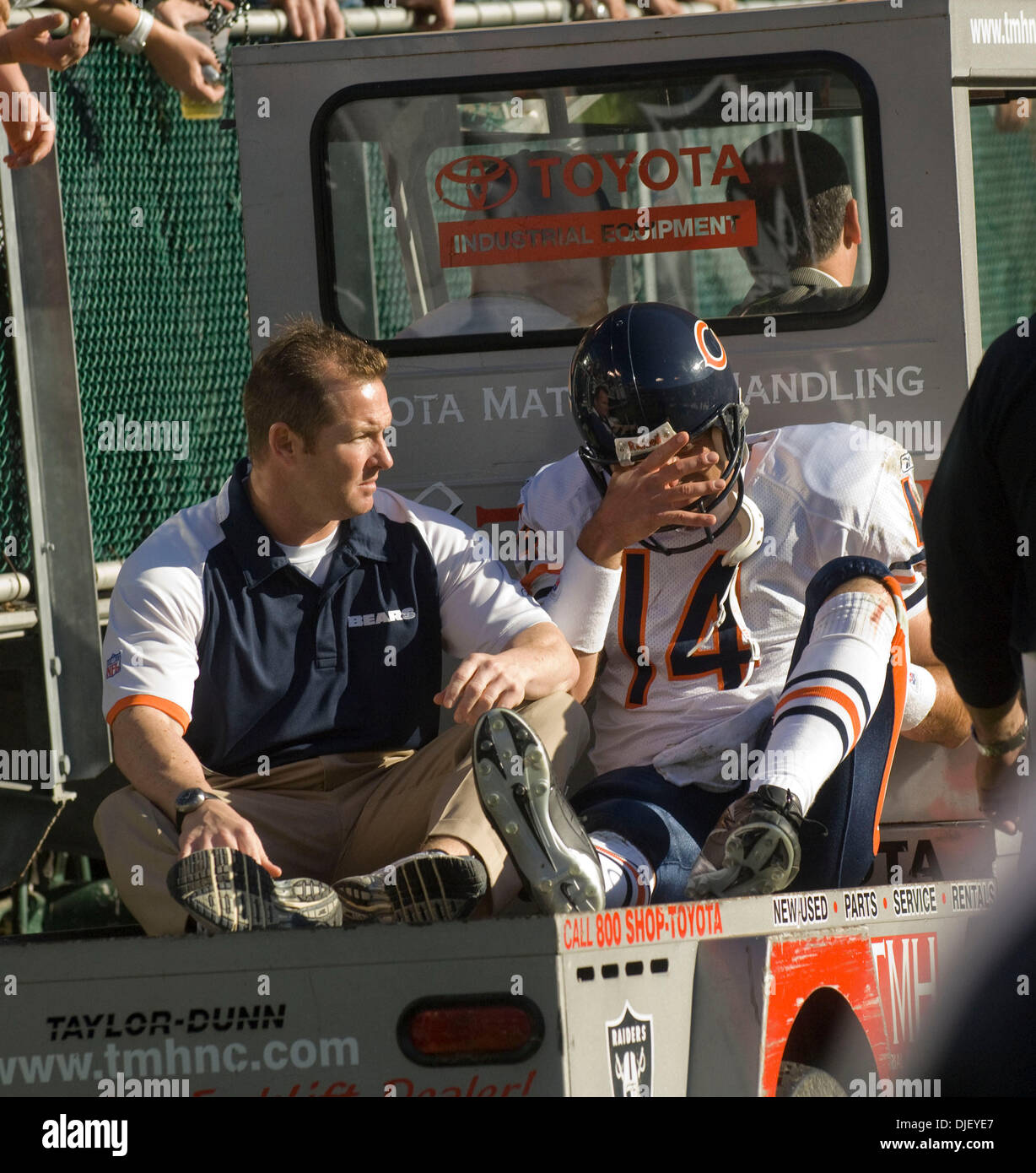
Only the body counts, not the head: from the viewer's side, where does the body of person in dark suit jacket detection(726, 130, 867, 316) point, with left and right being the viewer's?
facing away from the viewer and to the right of the viewer

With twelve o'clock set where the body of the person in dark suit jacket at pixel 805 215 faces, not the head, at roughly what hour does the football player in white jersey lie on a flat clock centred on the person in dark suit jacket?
The football player in white jersey is roughly at 5 o'clock from the person in dark suit jacket.

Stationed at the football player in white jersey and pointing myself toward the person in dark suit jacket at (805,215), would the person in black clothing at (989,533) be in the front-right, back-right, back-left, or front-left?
back-right

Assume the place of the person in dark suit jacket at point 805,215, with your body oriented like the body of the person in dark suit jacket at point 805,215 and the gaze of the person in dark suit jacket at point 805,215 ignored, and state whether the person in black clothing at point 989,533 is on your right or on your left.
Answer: on your right

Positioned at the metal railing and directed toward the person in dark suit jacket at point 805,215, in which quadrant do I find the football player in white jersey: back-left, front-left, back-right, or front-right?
front-right
